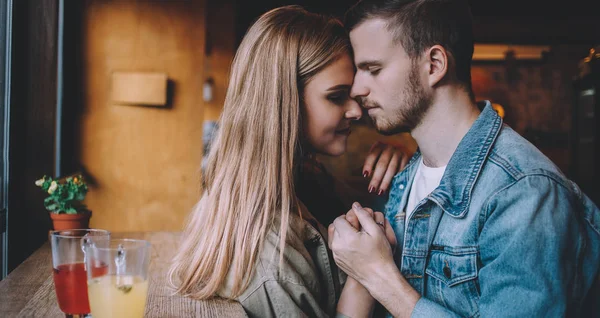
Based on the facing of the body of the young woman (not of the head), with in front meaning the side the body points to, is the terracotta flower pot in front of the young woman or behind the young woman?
behind

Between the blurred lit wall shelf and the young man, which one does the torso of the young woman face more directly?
the young man

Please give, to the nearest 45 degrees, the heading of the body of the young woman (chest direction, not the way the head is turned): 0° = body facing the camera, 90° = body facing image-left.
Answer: approximately 270°

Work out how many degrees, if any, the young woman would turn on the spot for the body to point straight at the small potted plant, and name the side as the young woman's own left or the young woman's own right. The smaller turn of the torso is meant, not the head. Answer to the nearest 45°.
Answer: approximately 135° to the young woman's own left

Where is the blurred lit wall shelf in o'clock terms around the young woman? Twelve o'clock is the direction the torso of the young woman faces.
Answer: The blurred lit wall shelf is roughly at 10 o'clock from the young woman.

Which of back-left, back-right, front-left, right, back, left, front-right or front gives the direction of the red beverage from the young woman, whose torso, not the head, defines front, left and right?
back-right

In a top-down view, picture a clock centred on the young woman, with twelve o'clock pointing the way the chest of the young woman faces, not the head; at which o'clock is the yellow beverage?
The yellow beverage is roughly at 4 o'clock from the young woman.
